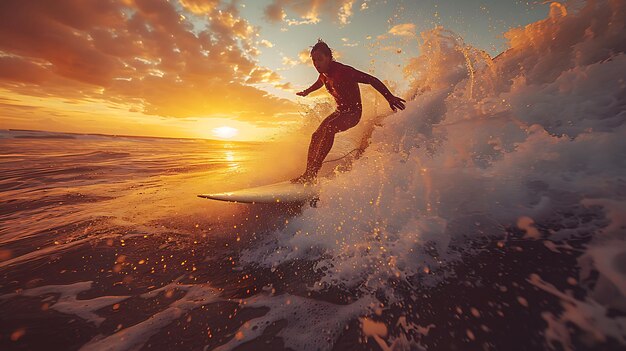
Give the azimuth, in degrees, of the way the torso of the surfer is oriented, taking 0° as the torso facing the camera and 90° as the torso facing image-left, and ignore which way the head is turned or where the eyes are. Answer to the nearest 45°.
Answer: approximately 45°

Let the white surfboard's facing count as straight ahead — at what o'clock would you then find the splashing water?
The splashing water is roughly at 7 o'clock from the white surfboard.

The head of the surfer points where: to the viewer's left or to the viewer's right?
to the viewer's left

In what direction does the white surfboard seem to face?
to the viewer's left
